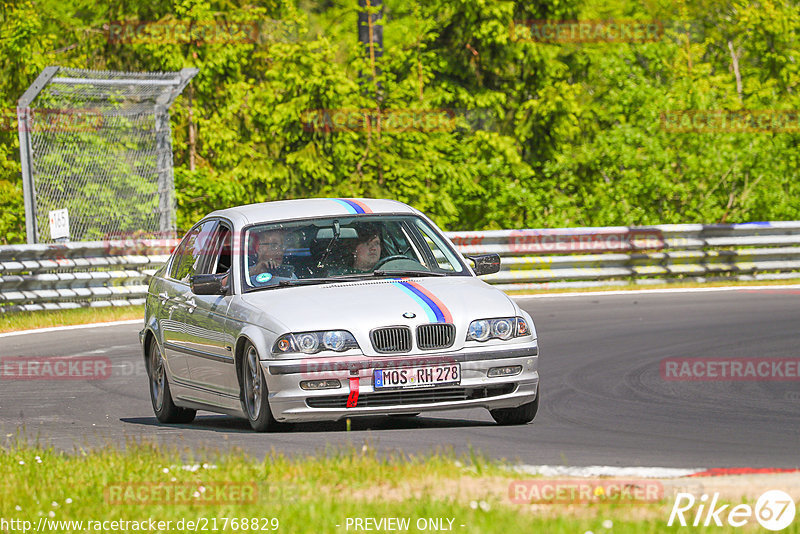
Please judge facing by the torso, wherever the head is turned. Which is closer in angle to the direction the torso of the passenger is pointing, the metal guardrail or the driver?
the driver

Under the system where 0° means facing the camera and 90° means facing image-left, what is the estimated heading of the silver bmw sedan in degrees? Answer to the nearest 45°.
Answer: approximately 315°

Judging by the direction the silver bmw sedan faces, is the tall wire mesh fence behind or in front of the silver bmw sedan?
behind

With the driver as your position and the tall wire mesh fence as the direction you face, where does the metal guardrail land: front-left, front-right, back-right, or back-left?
front-right

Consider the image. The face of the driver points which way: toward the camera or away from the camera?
toward the camera

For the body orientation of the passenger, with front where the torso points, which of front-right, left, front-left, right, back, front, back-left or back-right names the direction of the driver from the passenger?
front-left

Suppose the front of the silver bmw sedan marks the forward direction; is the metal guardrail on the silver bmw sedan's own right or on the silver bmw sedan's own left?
on the silver bmw sedan's own left
